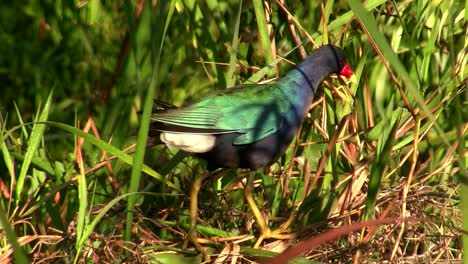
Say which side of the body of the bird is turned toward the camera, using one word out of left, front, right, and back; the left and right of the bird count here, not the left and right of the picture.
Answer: right

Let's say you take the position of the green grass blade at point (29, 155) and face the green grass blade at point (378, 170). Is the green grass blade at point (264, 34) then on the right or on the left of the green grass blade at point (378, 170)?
left

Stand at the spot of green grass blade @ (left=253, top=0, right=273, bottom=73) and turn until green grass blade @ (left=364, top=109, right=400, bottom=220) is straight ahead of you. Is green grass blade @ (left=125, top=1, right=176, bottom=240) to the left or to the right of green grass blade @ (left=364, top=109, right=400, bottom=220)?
right

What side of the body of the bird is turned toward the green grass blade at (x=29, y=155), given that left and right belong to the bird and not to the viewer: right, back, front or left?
back
